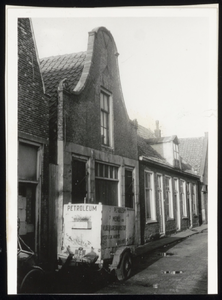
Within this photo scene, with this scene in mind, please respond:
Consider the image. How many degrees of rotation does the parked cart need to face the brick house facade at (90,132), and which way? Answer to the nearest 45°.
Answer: approximately 135° to its right

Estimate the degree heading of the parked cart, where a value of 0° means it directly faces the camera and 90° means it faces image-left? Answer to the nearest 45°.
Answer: approximately 45°

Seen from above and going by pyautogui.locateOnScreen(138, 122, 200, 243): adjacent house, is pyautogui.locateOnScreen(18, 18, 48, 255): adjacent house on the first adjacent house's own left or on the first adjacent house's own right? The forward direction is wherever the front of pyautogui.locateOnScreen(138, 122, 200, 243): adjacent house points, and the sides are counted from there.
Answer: on the first adjacent house's own right

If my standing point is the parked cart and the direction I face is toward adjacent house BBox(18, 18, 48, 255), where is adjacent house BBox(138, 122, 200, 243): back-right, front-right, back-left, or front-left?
back-right

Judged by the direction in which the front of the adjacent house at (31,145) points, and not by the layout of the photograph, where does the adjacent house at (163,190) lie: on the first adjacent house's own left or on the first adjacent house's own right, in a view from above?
on the first adjacent house's own left
